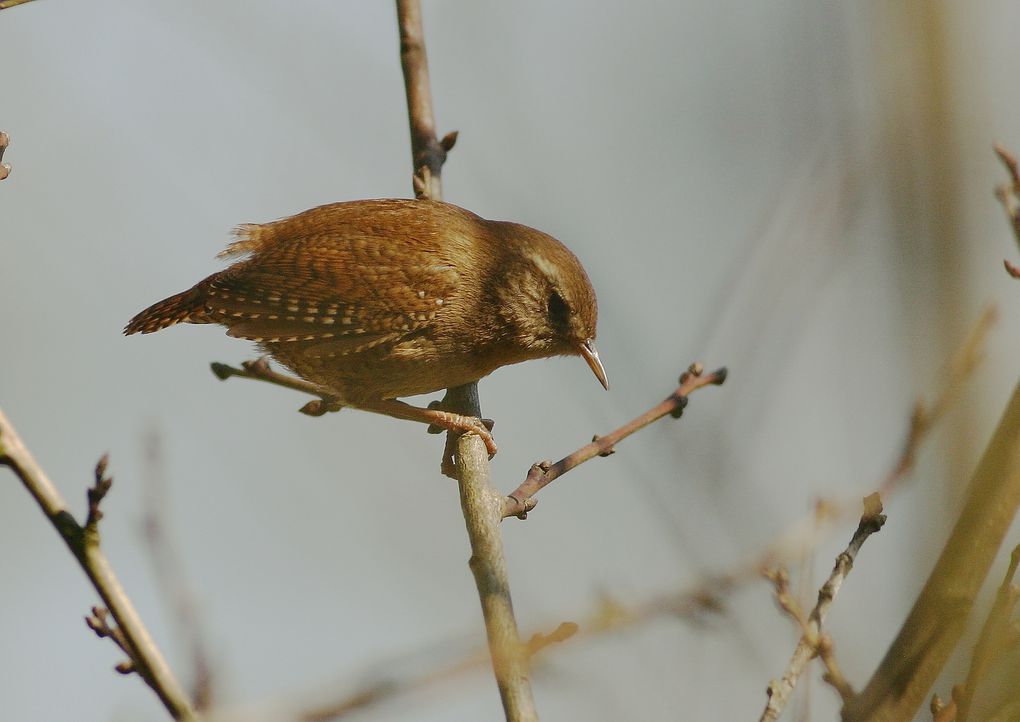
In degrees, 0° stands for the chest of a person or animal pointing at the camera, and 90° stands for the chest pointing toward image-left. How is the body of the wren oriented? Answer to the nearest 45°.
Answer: approximately 270°

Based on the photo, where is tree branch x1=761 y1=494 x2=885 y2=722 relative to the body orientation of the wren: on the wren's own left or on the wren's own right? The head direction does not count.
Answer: on the wren's own right

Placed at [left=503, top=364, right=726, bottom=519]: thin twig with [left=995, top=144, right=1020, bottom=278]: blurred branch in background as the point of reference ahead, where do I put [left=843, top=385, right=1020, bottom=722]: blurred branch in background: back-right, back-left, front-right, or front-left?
front-right

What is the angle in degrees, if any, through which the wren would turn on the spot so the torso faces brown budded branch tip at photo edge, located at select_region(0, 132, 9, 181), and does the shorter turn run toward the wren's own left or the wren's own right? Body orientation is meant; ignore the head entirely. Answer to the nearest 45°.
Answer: approximately 135° to the wren's own right

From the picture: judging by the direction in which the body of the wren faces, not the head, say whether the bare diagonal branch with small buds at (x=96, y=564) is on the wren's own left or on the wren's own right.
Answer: on the wren's own right

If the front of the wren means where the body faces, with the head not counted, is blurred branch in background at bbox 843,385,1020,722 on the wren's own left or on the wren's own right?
on the wren's own left
